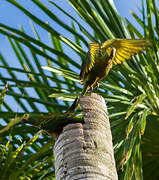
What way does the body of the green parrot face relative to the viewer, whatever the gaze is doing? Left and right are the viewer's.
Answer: facing to the left of the viewer
